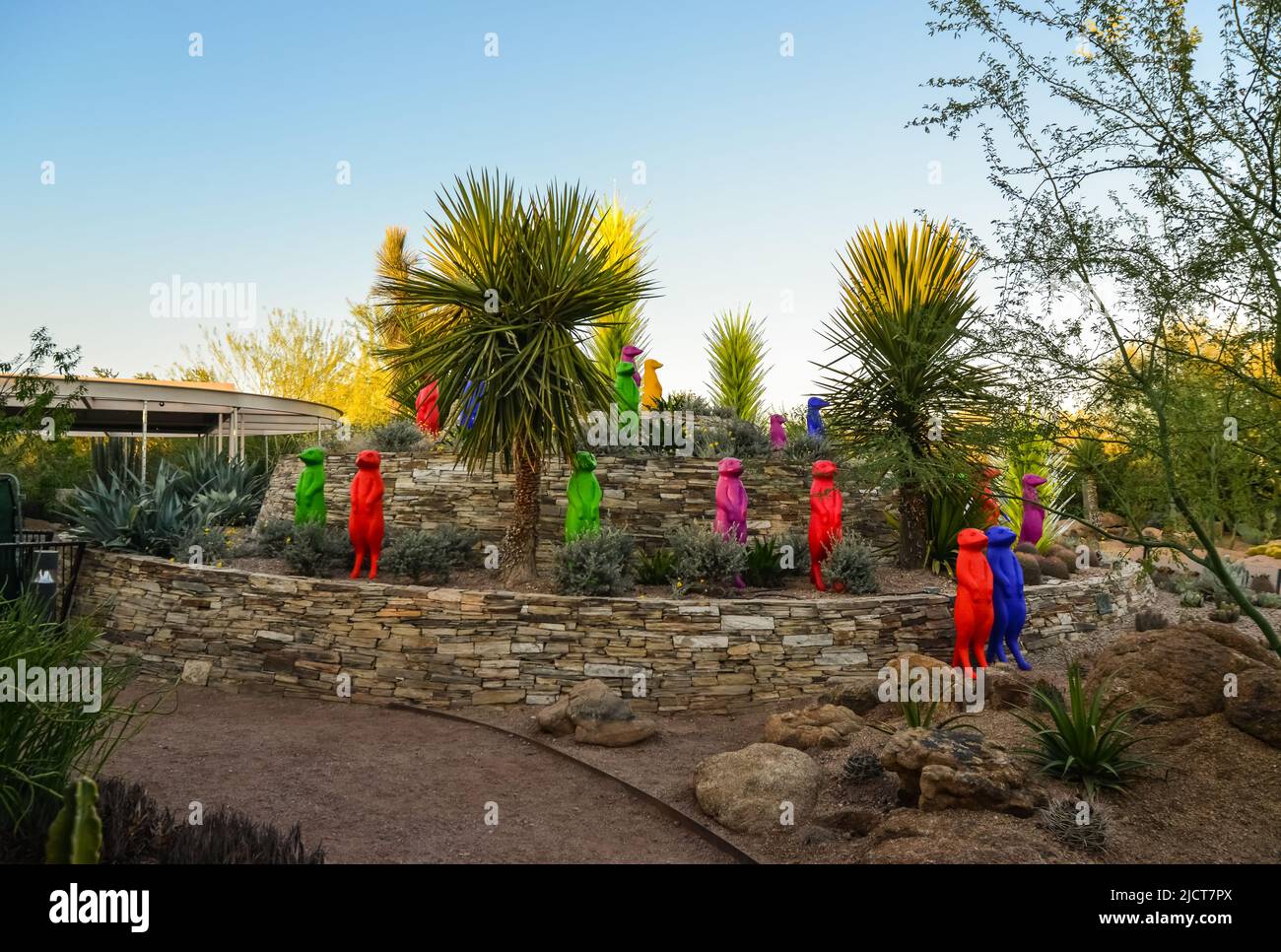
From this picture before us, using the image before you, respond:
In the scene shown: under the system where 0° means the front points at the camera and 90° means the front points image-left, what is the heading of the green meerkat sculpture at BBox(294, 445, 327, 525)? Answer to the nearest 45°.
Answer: approximately 45°

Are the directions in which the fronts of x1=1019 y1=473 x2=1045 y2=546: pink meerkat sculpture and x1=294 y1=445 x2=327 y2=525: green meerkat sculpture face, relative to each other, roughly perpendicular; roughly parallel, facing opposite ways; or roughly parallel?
roughly perpendicular

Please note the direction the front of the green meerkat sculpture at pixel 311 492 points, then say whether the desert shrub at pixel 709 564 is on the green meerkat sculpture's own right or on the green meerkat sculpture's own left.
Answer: on the green meerkat sculpture's own left

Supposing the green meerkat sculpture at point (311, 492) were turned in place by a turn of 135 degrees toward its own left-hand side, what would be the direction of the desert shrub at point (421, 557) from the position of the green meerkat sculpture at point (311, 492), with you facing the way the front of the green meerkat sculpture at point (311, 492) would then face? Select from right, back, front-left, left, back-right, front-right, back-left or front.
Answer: front-right
